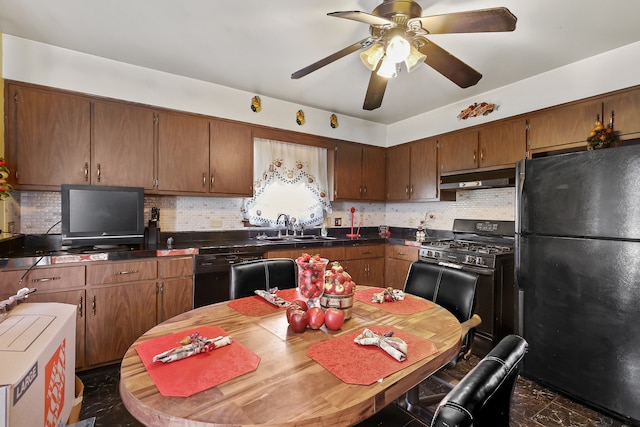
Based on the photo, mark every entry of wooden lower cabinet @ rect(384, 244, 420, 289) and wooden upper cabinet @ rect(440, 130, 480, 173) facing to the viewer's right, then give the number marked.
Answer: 0

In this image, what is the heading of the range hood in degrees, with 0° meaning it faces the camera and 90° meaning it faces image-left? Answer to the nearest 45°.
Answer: approximately 45°

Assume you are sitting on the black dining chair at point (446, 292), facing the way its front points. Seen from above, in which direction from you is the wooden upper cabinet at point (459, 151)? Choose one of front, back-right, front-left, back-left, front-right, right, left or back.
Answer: back-right

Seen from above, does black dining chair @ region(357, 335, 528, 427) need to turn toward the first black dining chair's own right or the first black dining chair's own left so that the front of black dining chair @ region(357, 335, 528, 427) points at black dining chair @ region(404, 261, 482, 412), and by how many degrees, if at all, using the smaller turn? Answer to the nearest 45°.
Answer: approximately 45° to the first black dining chair's own right

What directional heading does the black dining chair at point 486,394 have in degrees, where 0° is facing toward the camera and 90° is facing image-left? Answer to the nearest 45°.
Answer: approximately 135°

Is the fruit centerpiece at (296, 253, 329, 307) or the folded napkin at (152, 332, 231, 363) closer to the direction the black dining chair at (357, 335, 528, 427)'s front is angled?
the fruit centerpiece
